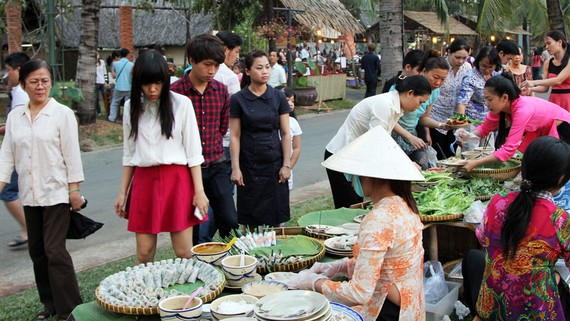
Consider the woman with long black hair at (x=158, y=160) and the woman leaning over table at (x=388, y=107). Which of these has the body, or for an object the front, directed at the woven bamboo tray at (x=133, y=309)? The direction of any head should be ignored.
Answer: the woman with long black hair

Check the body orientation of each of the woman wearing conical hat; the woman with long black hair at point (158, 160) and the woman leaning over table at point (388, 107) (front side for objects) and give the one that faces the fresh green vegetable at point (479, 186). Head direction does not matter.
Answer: the woman leaning over table

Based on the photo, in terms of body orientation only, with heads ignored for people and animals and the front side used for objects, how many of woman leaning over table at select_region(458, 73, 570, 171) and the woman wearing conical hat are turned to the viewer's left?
2

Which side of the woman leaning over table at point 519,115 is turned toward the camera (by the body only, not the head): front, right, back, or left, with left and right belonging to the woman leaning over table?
left

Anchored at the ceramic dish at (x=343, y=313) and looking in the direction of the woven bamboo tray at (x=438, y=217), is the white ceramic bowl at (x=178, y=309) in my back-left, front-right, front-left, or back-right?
back-left

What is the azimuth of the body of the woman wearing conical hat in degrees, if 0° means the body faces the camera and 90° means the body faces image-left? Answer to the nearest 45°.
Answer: approximately 90°

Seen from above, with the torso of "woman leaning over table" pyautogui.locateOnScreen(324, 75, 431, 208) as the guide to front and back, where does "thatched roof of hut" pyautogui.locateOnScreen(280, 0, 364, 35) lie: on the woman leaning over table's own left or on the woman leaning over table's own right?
on the woman leaning over table's own left

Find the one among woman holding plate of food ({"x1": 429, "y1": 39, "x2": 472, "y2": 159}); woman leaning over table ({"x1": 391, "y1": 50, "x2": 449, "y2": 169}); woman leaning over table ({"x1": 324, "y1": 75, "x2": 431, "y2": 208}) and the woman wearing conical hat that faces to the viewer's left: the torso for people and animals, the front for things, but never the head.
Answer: the woman wearing conical hat

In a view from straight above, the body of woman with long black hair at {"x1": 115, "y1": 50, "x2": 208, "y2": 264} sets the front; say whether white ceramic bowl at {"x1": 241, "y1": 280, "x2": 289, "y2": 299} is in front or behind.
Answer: in front

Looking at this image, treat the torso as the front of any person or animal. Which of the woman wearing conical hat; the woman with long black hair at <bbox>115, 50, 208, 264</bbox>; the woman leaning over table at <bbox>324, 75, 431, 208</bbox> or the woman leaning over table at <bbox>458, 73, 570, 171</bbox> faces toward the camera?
the woman with long black hair

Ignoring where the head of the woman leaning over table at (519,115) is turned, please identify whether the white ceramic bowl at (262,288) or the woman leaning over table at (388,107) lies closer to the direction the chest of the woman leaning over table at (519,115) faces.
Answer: the woman leaning over table

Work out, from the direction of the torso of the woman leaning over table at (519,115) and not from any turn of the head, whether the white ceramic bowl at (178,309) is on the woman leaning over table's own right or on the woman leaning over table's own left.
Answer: on the woman leaning over table's own left

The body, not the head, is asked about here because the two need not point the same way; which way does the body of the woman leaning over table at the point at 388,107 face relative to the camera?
to the viewer's right

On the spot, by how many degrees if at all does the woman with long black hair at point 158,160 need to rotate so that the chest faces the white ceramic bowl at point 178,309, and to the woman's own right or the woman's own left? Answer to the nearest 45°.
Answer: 0° — they already face it
